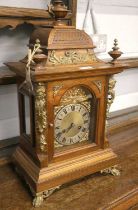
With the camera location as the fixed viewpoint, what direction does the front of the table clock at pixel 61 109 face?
facing the viewer and to the right of the viewer
